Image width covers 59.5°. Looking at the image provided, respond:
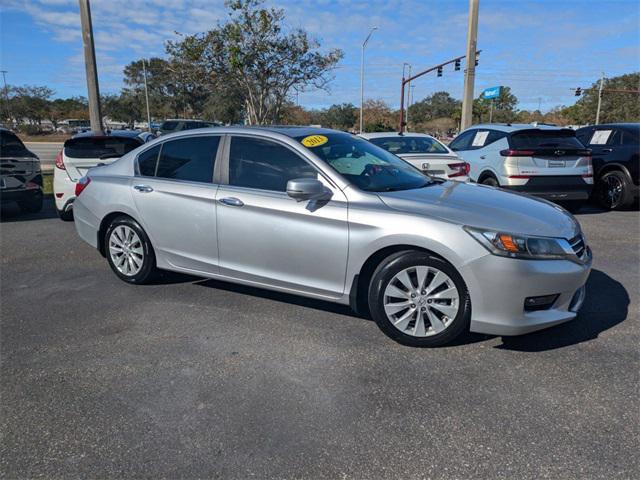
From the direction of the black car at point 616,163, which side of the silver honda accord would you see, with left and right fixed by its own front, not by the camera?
left

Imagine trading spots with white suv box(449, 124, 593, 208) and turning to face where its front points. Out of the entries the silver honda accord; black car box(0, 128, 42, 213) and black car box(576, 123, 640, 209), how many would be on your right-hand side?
1

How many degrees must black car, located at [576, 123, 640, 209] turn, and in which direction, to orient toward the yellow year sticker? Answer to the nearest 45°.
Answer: approximately 135° to its left

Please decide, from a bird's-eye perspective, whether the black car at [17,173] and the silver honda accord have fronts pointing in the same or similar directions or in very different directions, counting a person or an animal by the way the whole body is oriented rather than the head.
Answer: very different directions

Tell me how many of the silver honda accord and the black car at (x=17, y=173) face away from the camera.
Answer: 1

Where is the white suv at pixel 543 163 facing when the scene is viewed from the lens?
facing away from the viewer and to the left of the viewer

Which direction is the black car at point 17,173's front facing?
away from the camera

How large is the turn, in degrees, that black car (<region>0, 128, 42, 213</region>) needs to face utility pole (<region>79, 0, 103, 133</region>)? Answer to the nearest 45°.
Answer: approximately 45° to its right

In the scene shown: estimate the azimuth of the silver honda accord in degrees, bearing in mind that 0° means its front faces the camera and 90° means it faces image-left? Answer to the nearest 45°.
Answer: approximately 315°

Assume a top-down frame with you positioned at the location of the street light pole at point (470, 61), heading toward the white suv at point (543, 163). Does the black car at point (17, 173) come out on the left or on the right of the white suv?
right

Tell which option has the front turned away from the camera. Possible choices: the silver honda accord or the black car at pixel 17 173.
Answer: the black car

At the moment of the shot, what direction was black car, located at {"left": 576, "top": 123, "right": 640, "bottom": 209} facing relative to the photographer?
facing away from the viewer and to the left of the viewer
